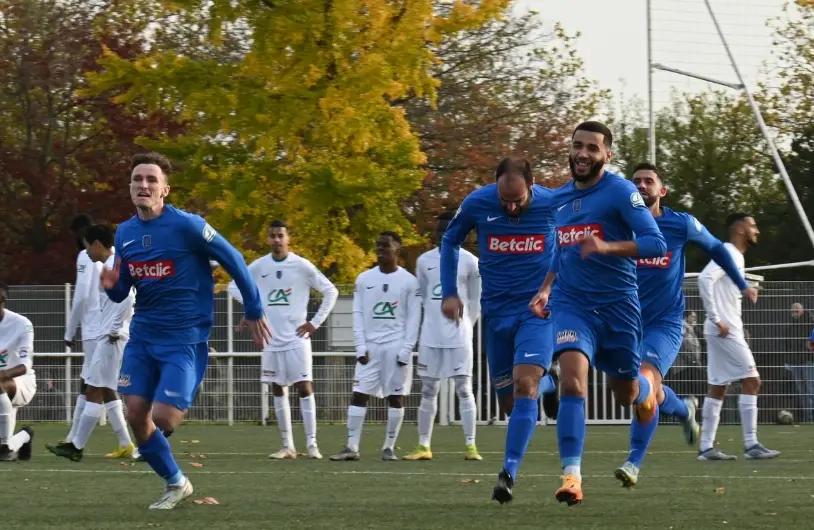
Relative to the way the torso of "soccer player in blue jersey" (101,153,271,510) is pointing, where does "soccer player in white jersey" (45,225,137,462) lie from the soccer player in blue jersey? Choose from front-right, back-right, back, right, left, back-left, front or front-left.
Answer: back-right

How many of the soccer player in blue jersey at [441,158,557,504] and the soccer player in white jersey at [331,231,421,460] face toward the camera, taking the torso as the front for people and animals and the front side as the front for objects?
2

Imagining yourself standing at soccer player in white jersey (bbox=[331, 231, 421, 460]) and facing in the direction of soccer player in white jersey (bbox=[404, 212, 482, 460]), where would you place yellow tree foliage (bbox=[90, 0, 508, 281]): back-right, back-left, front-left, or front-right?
back-left

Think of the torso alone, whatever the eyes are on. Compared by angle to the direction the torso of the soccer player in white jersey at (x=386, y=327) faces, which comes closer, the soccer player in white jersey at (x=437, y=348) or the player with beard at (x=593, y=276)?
the player with beard

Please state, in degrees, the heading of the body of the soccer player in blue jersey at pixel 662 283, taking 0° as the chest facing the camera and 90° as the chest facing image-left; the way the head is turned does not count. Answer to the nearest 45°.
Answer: approximately 45°

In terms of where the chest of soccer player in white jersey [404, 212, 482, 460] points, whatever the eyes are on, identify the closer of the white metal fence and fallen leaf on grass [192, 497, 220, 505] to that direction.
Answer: the fallen leaf on grass

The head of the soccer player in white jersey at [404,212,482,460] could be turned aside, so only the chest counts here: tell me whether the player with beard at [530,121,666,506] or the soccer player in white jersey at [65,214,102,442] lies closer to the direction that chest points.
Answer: the player with beard

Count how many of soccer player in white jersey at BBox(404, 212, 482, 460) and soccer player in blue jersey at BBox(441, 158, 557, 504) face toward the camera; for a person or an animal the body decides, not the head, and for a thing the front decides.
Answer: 2
